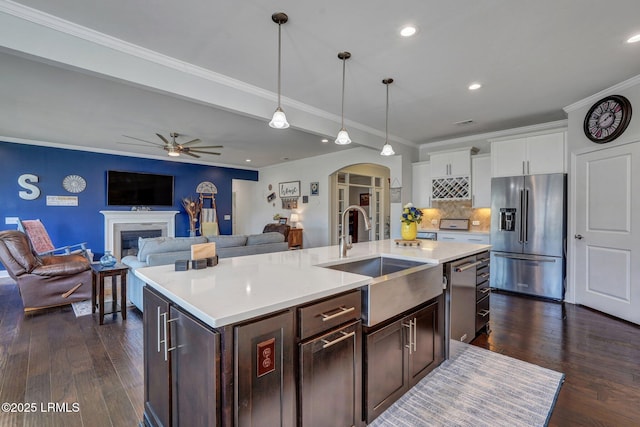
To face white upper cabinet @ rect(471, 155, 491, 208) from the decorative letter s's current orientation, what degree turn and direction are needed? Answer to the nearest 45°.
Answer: approximately 45° to its left

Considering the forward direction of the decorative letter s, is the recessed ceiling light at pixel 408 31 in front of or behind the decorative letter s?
in front

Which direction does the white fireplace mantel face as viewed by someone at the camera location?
facing the viewer

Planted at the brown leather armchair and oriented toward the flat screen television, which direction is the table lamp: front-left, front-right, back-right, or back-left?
front-right

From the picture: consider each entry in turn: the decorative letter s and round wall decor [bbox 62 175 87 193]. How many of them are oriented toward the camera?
2

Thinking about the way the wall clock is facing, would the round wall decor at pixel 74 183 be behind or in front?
in front

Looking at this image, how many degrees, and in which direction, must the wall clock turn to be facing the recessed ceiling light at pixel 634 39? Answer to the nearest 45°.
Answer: approximately 45° to its left

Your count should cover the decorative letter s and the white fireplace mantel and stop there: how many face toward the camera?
2

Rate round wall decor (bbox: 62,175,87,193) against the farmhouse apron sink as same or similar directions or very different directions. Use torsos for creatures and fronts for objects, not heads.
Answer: same or similar directions

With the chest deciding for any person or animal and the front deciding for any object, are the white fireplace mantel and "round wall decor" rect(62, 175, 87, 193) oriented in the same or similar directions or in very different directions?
same or similar directions

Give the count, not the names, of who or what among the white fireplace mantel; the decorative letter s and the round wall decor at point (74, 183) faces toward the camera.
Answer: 3

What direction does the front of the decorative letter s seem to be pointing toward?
toward the camera
